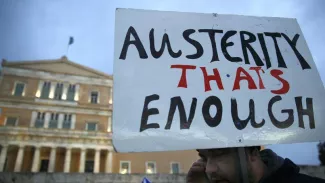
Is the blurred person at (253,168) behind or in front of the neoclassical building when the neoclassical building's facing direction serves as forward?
in front

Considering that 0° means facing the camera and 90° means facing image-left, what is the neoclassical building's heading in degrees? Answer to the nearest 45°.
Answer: approximately 0°

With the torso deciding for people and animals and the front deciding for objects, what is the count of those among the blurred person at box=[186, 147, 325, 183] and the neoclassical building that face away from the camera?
0

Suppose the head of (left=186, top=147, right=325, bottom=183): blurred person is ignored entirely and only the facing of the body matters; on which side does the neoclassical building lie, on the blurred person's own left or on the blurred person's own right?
on the blurred person's own right
